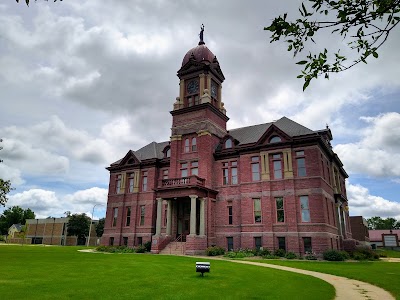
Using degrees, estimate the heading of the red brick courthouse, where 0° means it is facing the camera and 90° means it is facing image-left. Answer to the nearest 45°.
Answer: approximately 45°

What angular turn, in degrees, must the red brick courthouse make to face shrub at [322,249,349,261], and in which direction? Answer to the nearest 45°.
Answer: approximately 90° to its left
